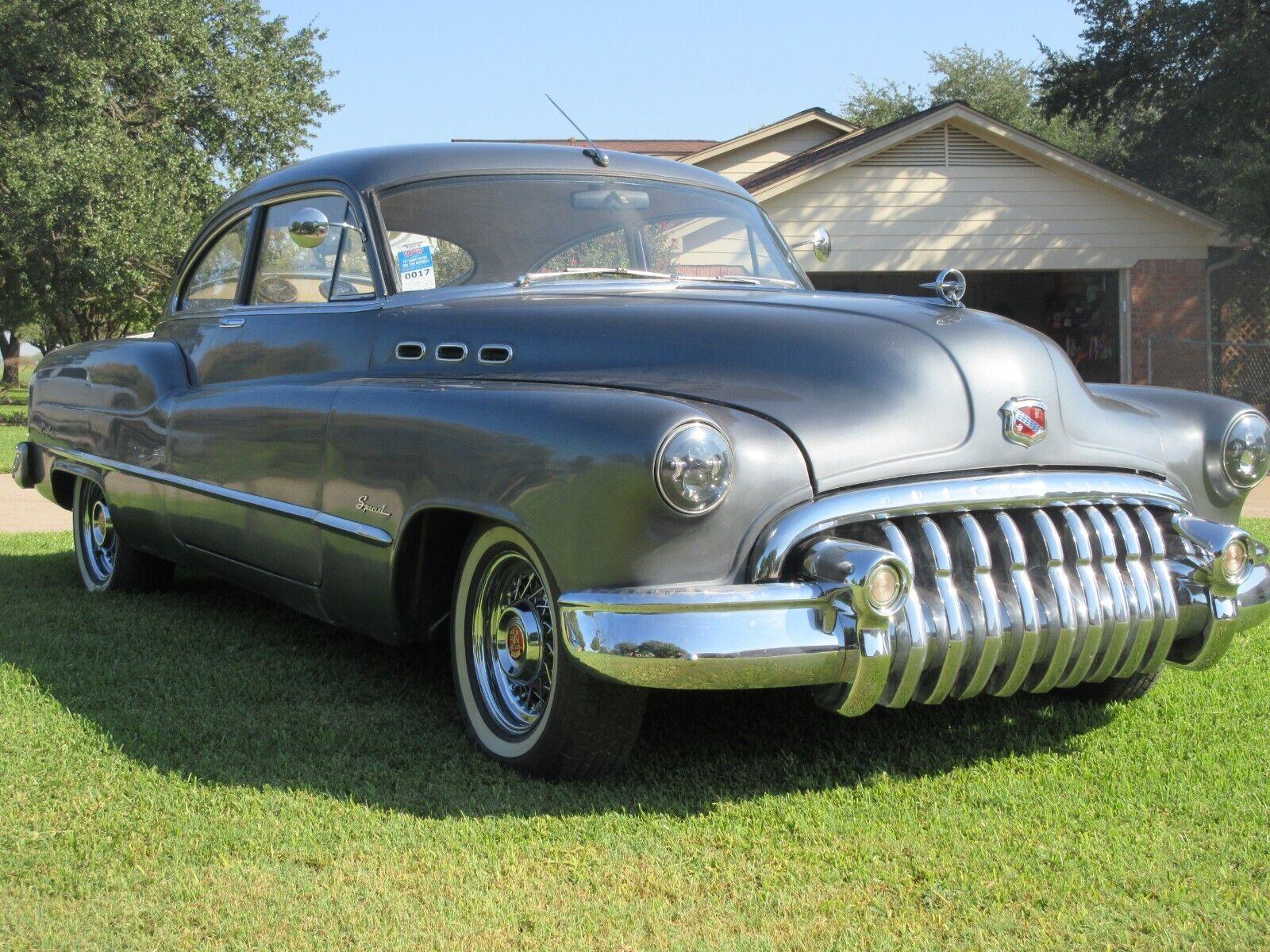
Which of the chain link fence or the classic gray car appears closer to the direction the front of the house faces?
the classic gray car

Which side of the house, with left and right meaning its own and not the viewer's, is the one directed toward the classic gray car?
front

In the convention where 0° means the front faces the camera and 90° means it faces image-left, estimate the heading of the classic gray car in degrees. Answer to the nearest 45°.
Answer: approximately 315°

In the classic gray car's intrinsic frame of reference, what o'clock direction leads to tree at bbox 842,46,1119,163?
The tree is roughly at 8 o'clock from the classic gray car.

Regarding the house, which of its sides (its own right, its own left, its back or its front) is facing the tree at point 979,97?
back

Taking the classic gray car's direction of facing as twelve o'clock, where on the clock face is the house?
The house is roughly at 8 o'clock from the classic gray car.

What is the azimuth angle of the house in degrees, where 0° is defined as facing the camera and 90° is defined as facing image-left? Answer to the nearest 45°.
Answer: approximately 0°

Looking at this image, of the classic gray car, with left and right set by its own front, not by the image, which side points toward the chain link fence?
left

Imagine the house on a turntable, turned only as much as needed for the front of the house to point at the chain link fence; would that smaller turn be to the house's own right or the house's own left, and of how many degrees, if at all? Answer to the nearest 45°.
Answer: approximately 90° to the house's own left

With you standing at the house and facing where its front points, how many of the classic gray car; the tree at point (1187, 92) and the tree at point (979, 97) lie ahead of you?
1

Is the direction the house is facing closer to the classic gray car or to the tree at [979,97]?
the classic gray car

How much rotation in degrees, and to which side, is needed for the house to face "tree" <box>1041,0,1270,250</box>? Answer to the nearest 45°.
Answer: approximately 135° to its left
